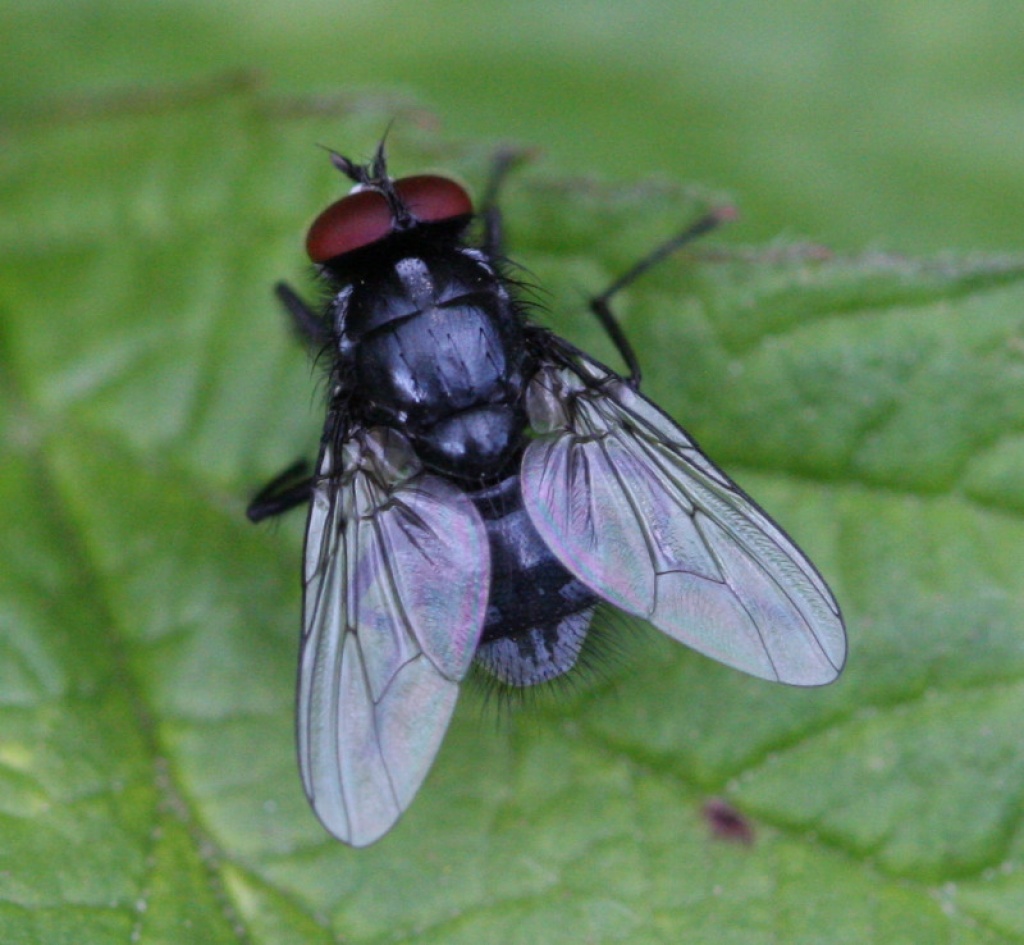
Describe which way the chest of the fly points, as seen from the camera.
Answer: away from the camera
